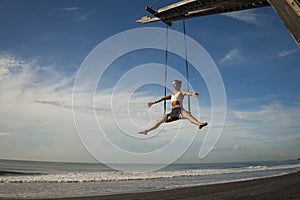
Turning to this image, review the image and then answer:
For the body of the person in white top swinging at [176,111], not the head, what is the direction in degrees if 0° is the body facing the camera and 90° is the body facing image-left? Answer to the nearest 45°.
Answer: approximately 0°
